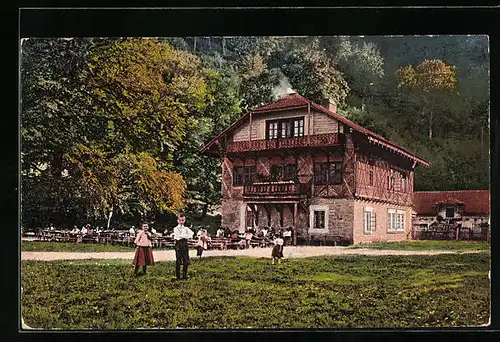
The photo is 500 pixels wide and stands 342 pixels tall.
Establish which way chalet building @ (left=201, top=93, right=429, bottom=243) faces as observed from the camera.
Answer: facing the viewer and to the left of the viewer

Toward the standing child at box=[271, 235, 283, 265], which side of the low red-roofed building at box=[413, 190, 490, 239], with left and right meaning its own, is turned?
front

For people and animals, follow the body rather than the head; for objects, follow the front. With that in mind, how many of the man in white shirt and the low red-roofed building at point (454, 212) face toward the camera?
2

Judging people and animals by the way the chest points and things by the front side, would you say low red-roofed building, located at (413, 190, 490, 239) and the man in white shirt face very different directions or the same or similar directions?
same or similar directions

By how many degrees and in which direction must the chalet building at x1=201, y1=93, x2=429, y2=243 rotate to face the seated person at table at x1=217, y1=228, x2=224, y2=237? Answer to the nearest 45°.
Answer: approximately 45° to its right

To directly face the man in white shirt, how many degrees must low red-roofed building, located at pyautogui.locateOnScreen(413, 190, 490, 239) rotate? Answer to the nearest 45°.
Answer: approximately 90° to its right

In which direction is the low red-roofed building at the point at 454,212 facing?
toward the camera

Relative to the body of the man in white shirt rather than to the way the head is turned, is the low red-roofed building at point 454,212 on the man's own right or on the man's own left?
on the man's own left

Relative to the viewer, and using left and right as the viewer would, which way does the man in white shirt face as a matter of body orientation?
facing the viewer

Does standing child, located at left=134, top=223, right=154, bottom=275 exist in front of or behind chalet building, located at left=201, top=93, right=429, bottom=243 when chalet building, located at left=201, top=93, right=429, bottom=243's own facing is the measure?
in front
